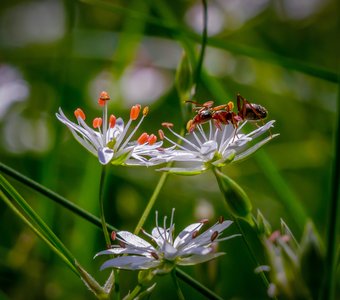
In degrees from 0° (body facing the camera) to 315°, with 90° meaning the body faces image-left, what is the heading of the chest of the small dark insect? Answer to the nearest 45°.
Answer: approximately 90°
